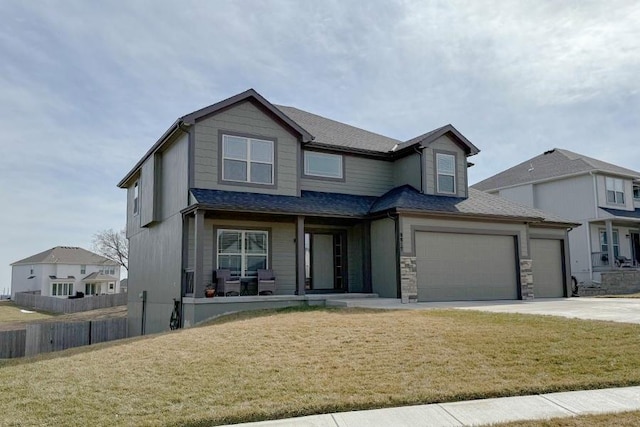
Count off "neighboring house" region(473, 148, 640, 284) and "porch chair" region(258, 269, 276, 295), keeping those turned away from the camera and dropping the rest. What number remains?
0

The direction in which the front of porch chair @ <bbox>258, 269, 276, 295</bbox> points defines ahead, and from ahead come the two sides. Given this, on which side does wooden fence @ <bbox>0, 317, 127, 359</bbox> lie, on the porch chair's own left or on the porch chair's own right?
on the porch chair's own right

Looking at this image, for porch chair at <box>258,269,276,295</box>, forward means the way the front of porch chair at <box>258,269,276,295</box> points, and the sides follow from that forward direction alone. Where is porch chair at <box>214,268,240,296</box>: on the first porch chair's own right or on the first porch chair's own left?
on the first porch chair's own right

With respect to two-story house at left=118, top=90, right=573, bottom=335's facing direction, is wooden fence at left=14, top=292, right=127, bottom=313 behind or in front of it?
behind

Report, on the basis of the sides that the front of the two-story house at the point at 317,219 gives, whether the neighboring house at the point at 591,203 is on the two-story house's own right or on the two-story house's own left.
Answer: on the two-story house's own left

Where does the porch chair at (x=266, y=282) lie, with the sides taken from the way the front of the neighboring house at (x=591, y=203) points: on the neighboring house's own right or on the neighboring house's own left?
on the neighboring house's own right

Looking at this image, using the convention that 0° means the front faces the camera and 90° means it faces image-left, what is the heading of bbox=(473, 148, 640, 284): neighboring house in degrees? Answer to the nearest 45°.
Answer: approximately 315°

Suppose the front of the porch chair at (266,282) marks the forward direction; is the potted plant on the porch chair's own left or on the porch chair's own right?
on the porch chair's own right

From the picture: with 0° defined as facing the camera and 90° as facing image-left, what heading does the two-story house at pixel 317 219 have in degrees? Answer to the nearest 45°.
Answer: approximately 315°

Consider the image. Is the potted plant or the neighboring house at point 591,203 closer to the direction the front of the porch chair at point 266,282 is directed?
the potted plant

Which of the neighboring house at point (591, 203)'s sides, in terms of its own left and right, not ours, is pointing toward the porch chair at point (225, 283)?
right
